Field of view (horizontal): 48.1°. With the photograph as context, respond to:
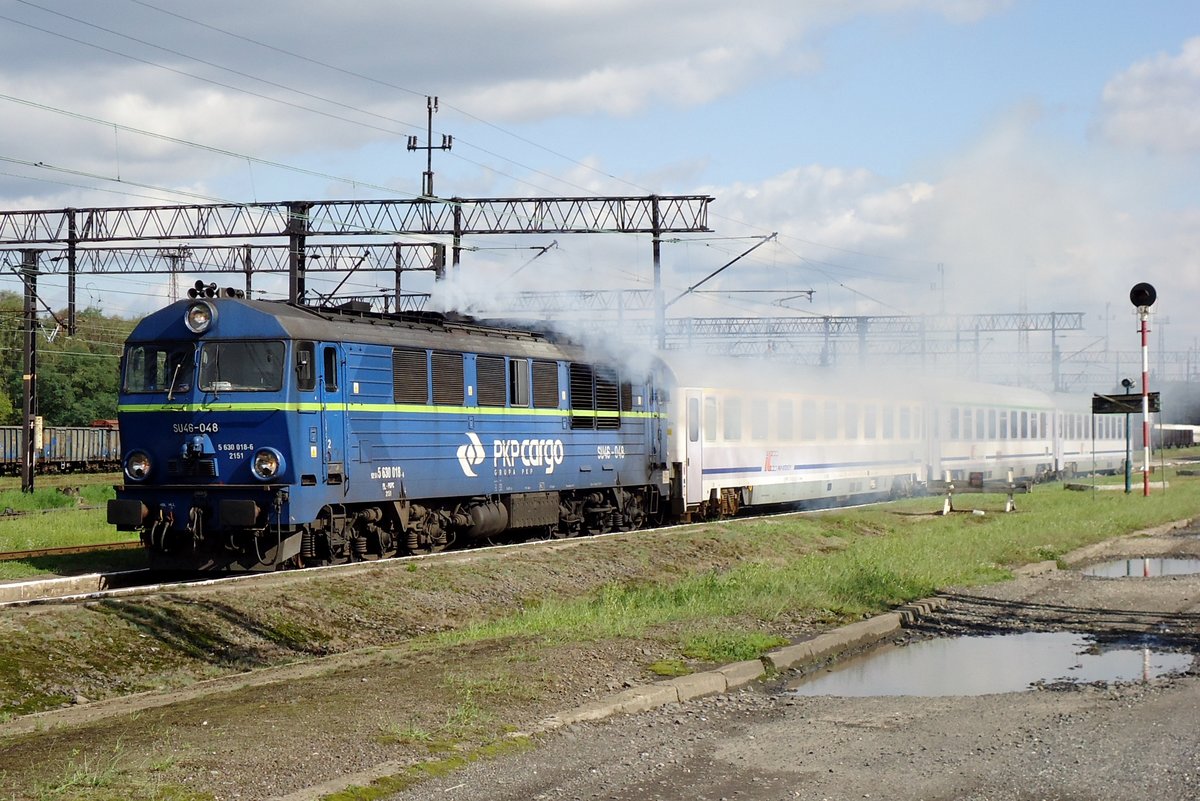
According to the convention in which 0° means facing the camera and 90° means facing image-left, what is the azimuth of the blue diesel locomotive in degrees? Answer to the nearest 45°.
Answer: approximately 45°

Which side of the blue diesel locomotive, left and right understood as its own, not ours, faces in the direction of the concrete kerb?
left
